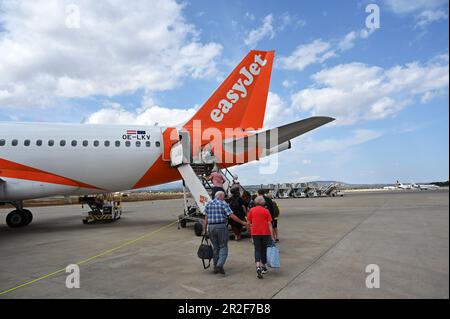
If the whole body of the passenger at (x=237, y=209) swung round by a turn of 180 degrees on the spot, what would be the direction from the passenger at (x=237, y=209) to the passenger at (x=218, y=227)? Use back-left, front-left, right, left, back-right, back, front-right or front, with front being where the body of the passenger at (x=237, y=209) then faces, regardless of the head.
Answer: front

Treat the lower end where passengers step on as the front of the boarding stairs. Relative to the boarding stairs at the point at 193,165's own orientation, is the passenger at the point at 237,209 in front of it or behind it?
in front

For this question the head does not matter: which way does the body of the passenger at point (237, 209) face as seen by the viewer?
away from the camera

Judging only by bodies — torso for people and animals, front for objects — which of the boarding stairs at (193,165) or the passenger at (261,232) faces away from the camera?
the passenger

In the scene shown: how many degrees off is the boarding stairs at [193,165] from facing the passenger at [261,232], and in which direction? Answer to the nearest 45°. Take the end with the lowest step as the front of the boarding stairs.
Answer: approximately 45° to its right

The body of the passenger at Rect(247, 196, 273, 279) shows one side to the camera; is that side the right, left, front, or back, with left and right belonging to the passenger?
back

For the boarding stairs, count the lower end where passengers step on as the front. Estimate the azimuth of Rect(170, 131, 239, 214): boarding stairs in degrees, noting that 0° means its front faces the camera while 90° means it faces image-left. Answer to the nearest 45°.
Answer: approximately 315°

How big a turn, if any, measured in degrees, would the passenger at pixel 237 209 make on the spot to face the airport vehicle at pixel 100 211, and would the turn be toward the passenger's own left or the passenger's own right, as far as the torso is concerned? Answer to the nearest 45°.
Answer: approximately 45° to the passenger's own left

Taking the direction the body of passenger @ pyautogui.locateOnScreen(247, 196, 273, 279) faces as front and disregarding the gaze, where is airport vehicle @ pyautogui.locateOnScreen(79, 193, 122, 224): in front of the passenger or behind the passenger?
in front

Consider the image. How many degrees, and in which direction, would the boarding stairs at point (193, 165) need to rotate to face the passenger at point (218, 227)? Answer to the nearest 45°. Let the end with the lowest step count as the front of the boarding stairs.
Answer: approximately 45° to its right
